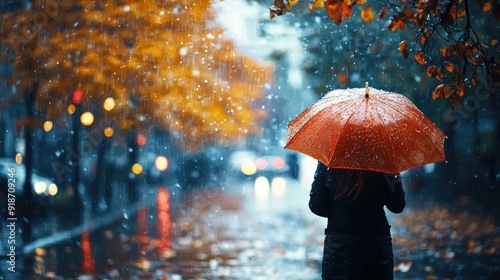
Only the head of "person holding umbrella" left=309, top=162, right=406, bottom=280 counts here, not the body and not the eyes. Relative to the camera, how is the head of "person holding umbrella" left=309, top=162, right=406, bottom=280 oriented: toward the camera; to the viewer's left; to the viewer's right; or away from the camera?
away from the camera

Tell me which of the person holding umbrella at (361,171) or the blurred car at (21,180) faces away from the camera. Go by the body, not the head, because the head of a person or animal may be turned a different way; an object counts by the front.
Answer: the person holding umbrella

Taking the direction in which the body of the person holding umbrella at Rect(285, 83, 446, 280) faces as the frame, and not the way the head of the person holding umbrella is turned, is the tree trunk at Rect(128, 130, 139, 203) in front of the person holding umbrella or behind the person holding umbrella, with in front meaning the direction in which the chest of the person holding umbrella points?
in front

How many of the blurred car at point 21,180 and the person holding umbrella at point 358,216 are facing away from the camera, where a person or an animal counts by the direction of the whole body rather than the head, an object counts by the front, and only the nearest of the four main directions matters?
1

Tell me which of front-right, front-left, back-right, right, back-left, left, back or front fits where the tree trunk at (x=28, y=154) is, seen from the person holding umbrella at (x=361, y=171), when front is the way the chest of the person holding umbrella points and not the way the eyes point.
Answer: front-left

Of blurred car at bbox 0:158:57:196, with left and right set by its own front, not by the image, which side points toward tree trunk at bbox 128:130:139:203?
left

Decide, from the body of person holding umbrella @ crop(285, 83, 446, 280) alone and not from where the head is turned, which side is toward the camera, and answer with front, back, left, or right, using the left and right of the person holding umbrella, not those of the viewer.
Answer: back

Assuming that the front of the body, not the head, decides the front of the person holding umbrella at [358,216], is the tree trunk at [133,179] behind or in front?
in front

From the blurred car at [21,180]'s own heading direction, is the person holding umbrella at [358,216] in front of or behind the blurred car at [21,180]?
in front

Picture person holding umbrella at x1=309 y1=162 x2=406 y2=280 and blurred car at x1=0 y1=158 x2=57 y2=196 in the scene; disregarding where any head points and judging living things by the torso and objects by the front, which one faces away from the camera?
the person holding umbrella

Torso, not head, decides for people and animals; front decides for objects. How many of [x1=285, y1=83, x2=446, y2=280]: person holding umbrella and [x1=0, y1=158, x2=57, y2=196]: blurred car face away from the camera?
1
